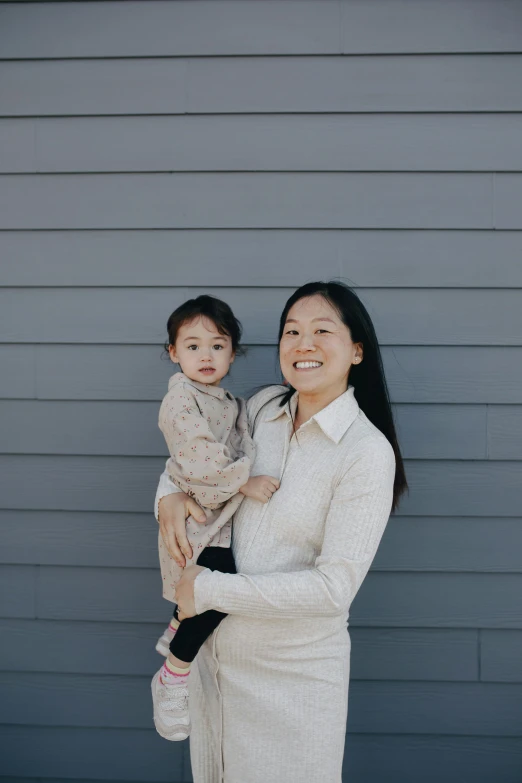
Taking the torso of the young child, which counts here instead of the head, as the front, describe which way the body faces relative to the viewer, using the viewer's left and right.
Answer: facing the viewer and to the right of the viewer

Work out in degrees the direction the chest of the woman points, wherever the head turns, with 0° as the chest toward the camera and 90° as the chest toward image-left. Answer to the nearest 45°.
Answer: approximately 45°

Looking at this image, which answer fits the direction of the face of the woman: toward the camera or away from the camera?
toward the camera

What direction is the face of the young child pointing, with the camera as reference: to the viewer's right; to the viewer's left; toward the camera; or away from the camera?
toward the camera
